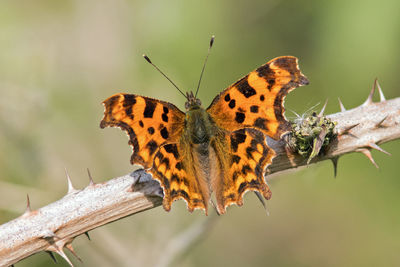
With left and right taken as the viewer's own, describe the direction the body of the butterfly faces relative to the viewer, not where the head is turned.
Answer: facing away from the viewer
